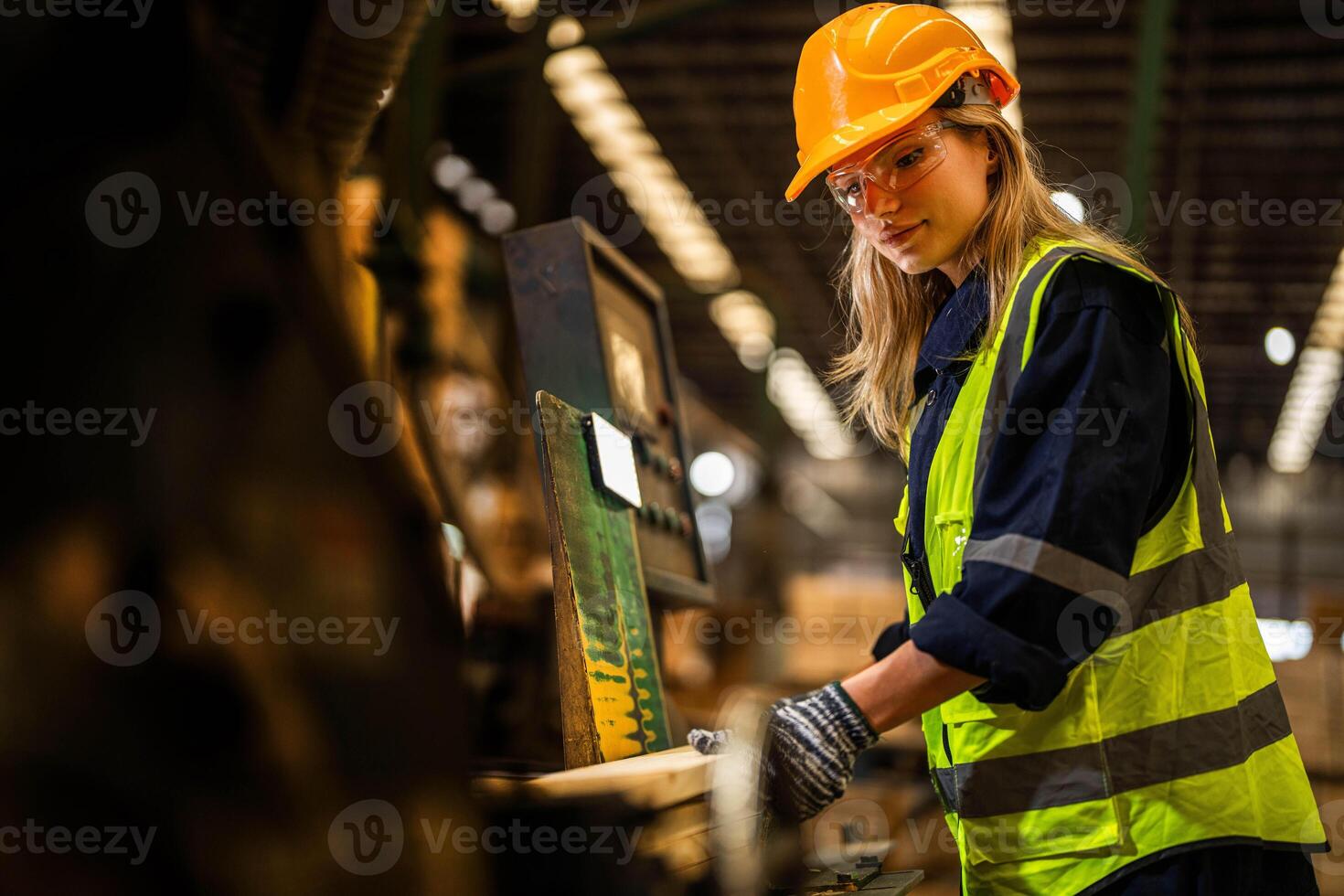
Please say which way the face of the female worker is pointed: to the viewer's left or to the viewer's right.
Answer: to the viewer's left

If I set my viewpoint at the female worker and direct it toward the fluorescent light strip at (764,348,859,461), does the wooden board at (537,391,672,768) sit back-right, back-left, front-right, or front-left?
front-left

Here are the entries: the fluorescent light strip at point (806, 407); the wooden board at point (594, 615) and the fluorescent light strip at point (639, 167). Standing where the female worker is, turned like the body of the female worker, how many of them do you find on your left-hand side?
0

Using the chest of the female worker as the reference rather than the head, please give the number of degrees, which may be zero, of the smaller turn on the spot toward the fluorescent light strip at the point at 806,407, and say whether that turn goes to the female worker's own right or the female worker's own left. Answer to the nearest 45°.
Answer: approximately 135° to the female worker's own right

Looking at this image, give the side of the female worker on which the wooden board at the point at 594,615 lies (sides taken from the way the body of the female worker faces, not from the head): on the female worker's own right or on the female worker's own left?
on the female worker's own right

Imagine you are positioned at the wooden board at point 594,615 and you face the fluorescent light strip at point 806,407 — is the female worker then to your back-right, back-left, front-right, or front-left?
back-right

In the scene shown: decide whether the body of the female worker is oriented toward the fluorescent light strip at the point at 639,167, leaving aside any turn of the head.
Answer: no

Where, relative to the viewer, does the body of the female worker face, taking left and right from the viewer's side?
facing the viewer and to the left of the viewer

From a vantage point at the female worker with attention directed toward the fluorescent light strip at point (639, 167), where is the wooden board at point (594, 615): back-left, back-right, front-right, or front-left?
front-left
